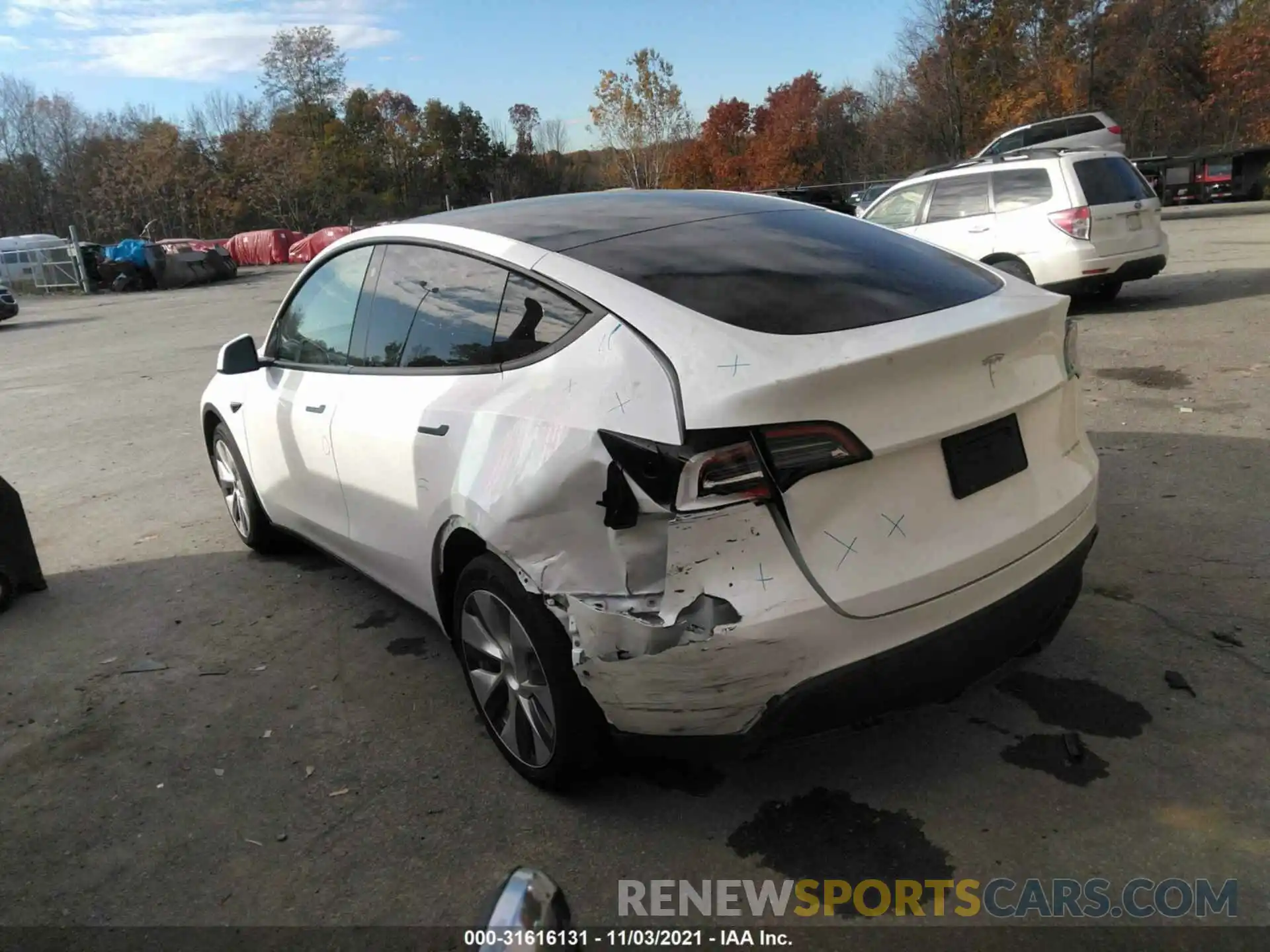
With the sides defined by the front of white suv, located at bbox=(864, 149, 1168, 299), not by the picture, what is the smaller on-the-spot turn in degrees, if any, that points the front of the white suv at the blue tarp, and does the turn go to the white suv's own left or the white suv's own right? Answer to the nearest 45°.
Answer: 0° — it already faces it

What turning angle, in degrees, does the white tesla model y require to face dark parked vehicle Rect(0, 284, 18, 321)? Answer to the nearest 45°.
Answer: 0° — it already faces it

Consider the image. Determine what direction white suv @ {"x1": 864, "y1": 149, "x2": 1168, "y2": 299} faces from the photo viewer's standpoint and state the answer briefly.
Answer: facing away from the viewer and to the left of the viewer

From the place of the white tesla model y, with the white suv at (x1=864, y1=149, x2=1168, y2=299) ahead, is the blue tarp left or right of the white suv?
left

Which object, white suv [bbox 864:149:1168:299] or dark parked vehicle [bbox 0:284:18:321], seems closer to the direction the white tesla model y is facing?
the dark parked vehicle

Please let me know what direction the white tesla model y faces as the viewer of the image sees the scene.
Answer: facing away from the viewer and to the left of the viewer

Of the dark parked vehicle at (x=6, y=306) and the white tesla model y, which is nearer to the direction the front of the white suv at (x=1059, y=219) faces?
the dark parked vehicle

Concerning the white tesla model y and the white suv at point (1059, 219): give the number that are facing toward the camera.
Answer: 0
